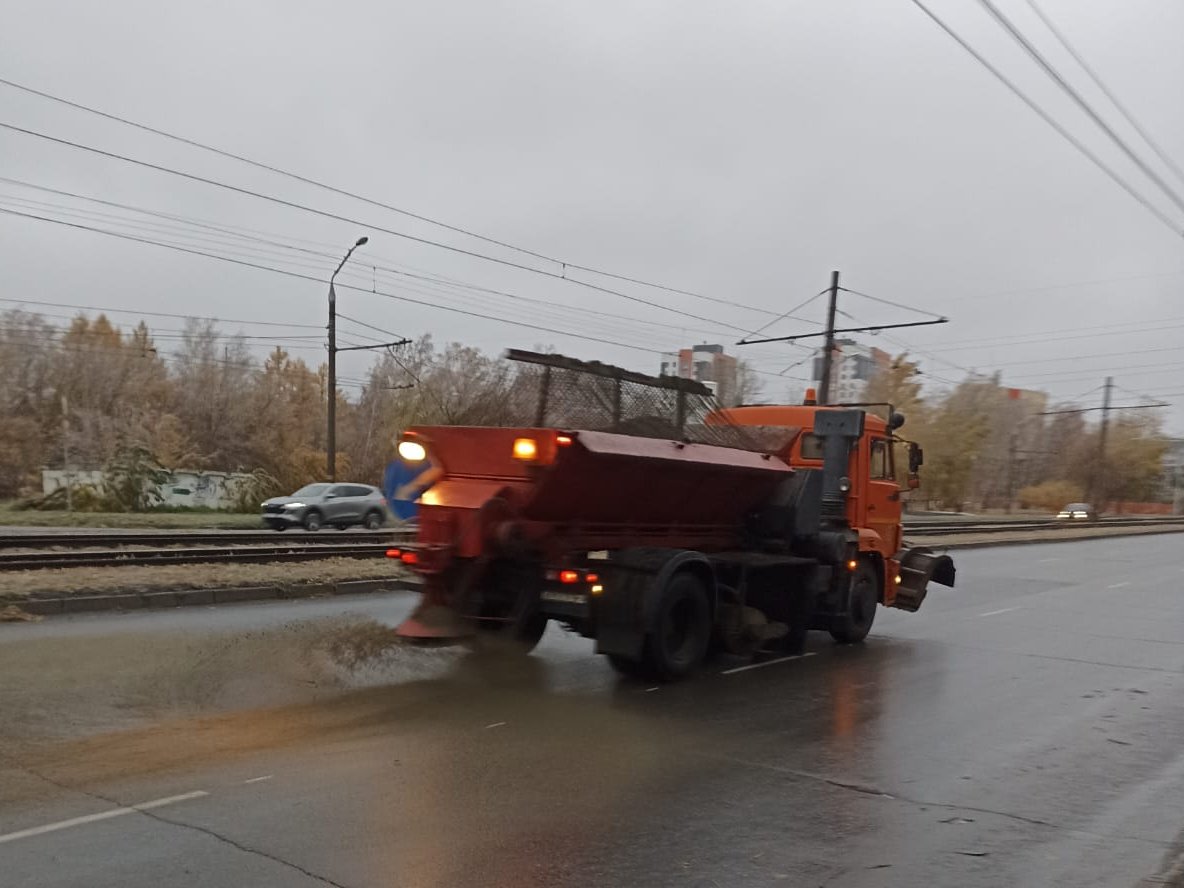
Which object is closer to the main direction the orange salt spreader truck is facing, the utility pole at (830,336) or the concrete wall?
the utility pole

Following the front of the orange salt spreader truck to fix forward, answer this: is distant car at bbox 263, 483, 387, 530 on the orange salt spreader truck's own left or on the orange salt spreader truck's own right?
on the orange salt spreader truck's own left

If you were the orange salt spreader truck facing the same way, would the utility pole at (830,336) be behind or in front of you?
in front

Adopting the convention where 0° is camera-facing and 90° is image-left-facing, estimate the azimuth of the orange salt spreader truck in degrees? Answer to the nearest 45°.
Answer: approximately 225°

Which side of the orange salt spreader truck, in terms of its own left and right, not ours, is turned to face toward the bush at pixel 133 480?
left

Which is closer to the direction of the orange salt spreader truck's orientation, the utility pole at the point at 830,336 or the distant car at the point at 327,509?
the utility pole
